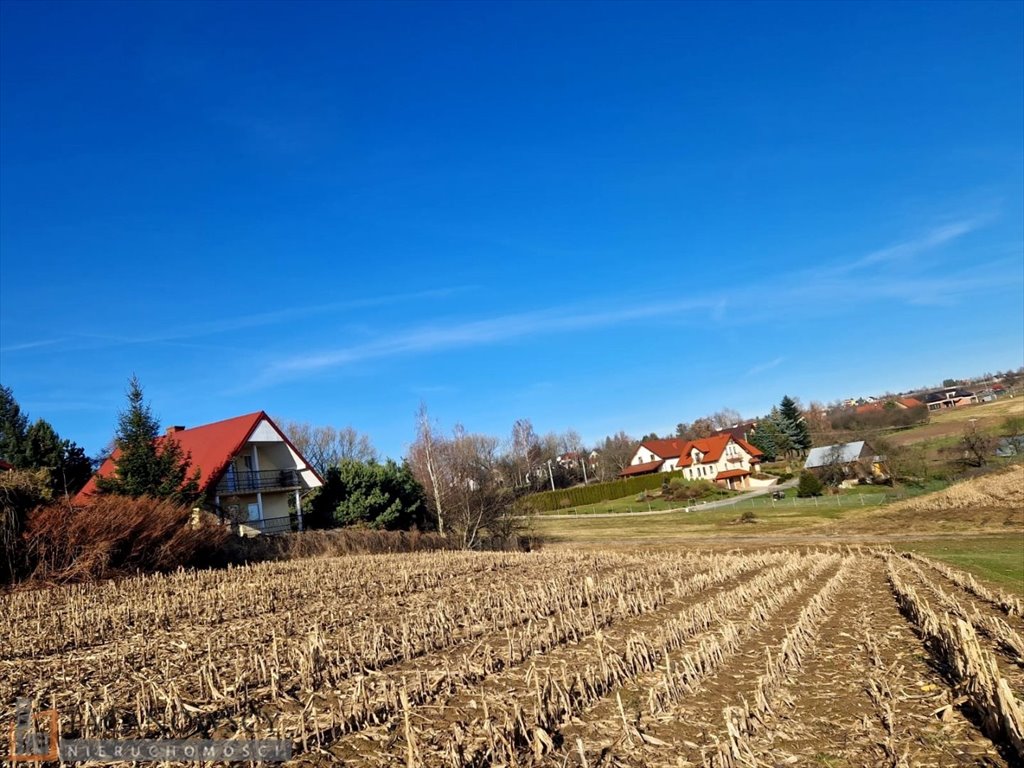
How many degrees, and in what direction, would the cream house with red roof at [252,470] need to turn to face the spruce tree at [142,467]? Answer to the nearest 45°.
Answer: approximately 90° to its right

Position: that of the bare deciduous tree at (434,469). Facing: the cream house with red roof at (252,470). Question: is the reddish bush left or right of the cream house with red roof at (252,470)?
left

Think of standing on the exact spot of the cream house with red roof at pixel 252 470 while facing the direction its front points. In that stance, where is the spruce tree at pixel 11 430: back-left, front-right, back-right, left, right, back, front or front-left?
back

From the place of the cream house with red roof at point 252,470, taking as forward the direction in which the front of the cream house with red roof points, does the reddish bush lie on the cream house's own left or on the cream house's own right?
on the cream house's own right

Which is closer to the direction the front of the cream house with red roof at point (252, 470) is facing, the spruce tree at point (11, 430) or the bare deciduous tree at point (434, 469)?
the bare deciduous tree

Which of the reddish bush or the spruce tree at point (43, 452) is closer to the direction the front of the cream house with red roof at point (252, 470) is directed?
the reddish bush

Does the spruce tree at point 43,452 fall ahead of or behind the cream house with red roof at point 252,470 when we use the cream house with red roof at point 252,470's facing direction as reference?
behind

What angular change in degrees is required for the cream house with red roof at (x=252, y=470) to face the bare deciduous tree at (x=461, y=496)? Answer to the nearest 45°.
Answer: approximately 45° to its left

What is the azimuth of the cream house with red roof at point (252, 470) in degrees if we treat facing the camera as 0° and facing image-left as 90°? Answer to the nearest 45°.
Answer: approximately 315°
